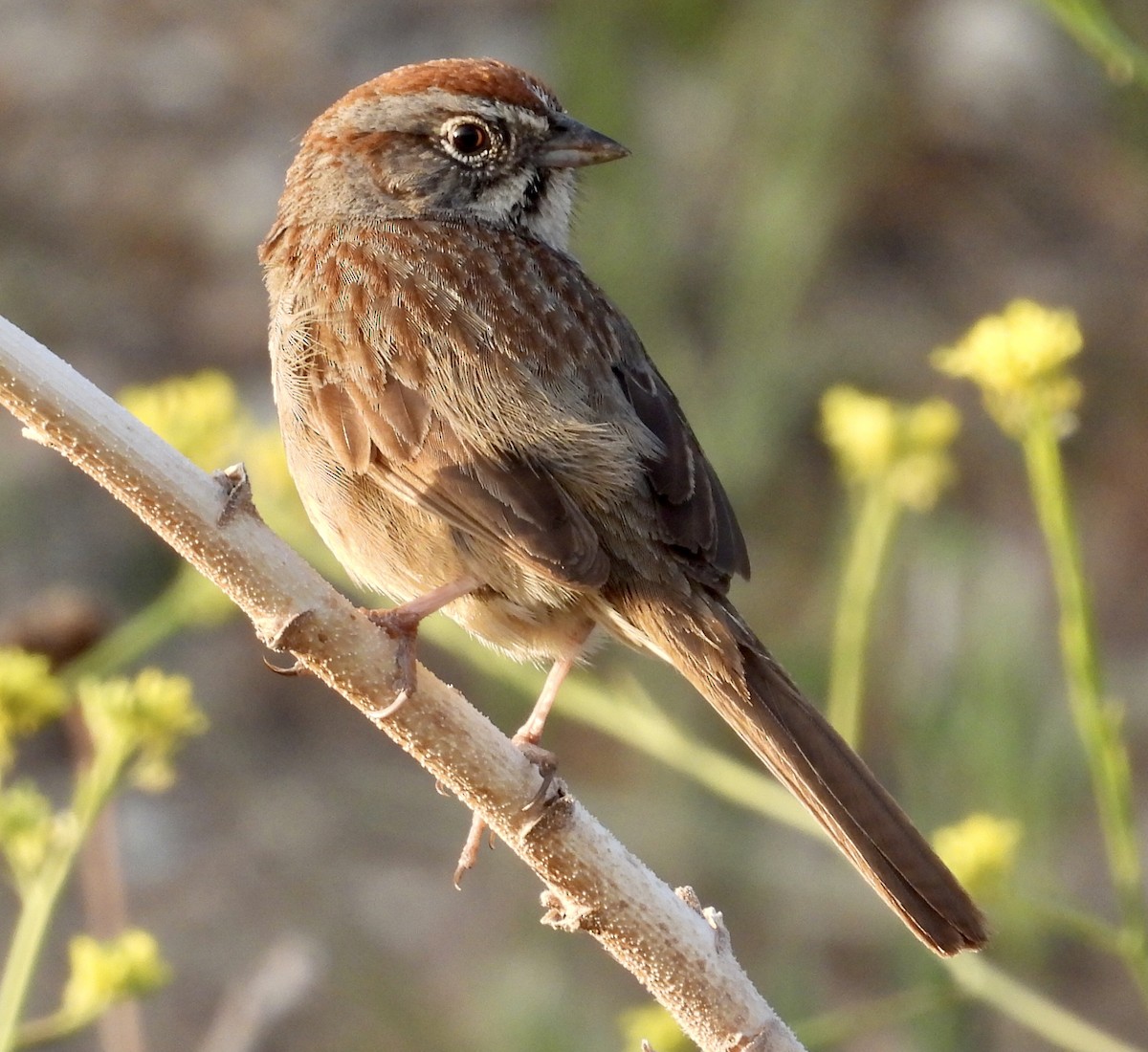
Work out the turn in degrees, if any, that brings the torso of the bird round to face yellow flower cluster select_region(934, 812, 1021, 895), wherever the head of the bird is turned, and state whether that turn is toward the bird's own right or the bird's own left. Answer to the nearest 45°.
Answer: approximately 135° to the bird's own right

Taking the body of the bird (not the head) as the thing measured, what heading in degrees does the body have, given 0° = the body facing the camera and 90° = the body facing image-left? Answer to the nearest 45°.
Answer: approximately 135°
